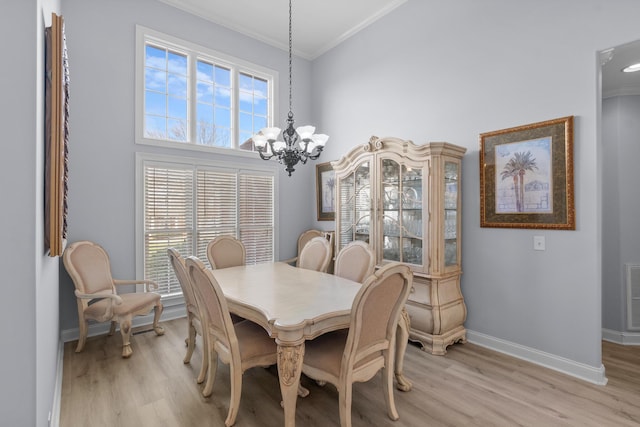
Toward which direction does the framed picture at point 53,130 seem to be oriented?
to the viewer's right

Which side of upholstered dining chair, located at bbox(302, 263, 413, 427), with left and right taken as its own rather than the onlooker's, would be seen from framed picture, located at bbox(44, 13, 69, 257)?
left

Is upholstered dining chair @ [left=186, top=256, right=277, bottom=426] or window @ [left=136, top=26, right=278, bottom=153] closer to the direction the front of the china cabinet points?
the upholstered dining chair

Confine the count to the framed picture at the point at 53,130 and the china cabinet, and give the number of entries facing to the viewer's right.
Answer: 1

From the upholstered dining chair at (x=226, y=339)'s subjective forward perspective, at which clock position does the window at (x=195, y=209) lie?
The window is roughly at 10 o'clock from the upholstered dining chair.

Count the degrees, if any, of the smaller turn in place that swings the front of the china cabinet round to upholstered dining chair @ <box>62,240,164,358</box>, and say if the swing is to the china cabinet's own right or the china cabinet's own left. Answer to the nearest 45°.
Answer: approximately 45° to the china cabinet's own right

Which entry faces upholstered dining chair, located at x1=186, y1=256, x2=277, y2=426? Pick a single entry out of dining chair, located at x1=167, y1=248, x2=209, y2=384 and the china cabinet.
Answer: the china cabinet

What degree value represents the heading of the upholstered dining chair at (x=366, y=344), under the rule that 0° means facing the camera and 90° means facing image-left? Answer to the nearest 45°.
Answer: approximately 135°

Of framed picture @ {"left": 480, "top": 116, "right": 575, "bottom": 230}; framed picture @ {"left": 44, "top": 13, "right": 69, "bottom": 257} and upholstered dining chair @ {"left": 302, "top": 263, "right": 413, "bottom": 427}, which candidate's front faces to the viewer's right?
framed picture @ {"left": 44, "top": 13, "right": 69, "bottom": 257}
